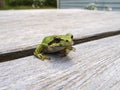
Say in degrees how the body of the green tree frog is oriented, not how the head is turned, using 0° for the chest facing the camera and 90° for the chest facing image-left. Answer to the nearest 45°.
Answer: approximately 315°
